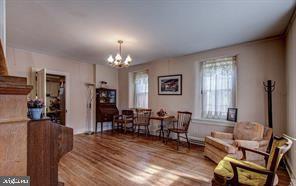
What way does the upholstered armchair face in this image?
to the viewer's left

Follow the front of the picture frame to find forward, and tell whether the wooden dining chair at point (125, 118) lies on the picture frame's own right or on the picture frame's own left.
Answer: on the picture frame's own right

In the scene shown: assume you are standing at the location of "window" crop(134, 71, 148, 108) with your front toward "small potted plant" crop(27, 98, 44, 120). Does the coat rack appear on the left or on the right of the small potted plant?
left

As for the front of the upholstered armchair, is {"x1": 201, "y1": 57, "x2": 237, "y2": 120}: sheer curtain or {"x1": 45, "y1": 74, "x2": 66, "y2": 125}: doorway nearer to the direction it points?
the doorway

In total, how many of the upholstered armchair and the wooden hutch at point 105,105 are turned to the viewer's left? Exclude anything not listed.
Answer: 1

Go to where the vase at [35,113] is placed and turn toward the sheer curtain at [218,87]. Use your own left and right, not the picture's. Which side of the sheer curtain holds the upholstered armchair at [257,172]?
right
